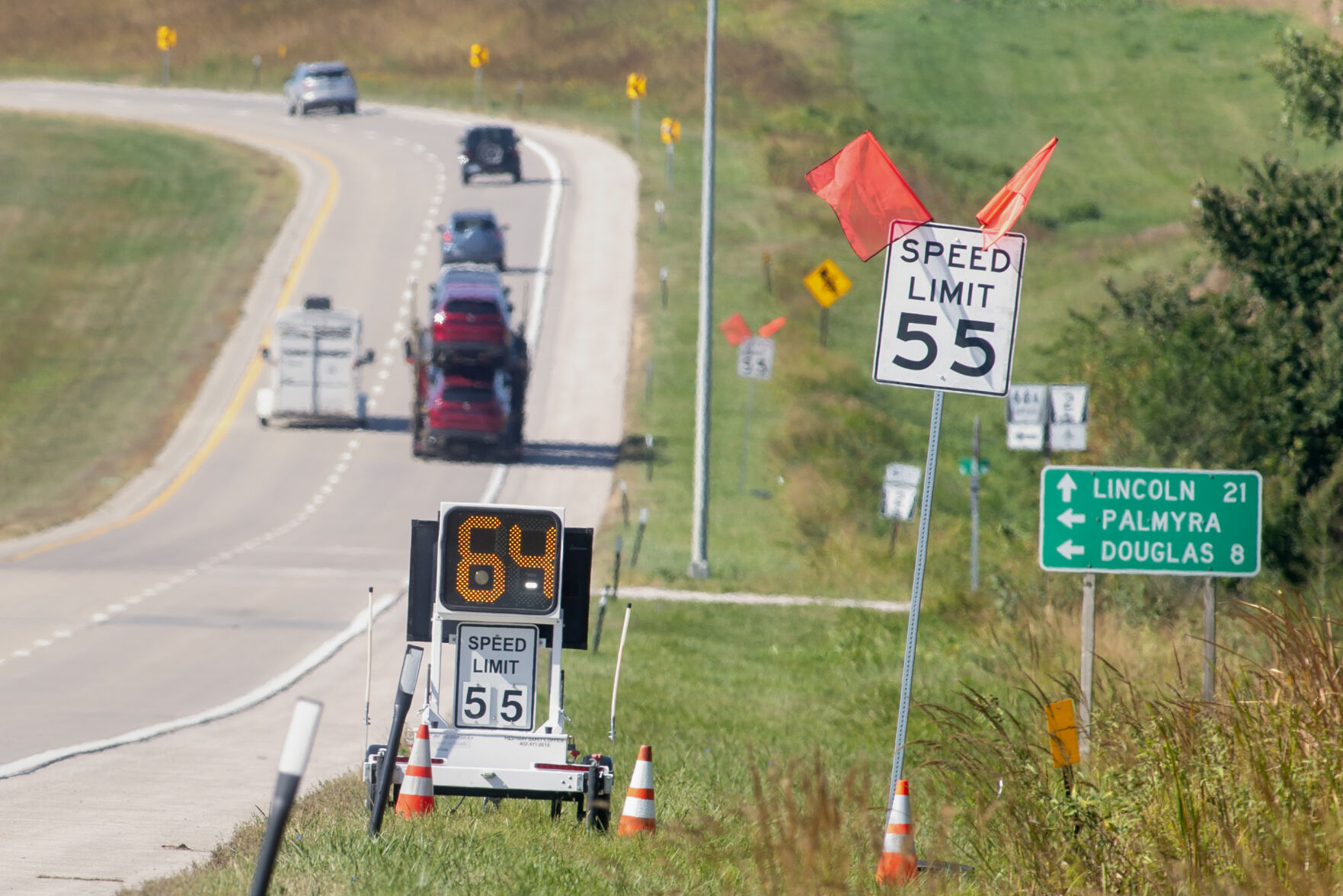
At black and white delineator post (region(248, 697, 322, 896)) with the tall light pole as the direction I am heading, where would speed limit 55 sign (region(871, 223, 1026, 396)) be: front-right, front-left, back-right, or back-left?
front-right

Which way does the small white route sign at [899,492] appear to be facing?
toward the camera

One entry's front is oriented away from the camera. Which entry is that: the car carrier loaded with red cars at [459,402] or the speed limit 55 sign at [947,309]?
the car carrier loaded with red cars

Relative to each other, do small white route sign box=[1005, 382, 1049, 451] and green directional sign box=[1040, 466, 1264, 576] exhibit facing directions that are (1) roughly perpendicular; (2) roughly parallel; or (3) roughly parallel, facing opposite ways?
roughly parallel

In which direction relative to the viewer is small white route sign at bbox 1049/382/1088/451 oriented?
toward the camera

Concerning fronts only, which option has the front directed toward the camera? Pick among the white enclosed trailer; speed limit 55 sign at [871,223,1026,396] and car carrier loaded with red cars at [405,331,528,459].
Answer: the speed limit 55 sign

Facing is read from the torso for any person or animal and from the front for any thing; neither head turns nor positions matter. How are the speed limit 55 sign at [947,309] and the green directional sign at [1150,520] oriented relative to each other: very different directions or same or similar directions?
same or similar directions

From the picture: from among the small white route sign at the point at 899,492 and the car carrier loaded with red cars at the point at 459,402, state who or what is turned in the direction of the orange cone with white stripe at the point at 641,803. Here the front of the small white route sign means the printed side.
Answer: the small white route sign

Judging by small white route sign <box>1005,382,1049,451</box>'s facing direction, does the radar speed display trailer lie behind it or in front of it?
in front

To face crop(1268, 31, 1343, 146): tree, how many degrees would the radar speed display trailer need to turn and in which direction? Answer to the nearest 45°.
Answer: approximately 135° to its left

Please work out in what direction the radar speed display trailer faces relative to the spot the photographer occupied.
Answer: facing the viewer

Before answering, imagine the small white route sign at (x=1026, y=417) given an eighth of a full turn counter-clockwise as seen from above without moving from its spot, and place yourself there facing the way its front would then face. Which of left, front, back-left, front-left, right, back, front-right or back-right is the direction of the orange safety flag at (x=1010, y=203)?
front-right

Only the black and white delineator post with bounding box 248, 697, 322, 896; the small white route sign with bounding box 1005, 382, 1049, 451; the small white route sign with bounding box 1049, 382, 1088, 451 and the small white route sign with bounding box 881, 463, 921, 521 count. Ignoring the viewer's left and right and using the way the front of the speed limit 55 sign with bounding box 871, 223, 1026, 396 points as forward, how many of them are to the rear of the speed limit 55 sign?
3

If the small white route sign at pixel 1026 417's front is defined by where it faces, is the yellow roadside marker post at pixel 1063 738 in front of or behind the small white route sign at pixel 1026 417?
in front

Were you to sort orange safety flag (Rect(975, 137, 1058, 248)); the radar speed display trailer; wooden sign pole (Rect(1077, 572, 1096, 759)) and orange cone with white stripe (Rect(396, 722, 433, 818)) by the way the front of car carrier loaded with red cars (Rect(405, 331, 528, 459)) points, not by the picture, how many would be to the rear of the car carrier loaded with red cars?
4

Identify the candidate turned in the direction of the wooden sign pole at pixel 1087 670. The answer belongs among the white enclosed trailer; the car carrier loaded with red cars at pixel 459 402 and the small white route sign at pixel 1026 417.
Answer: the small white route sign
